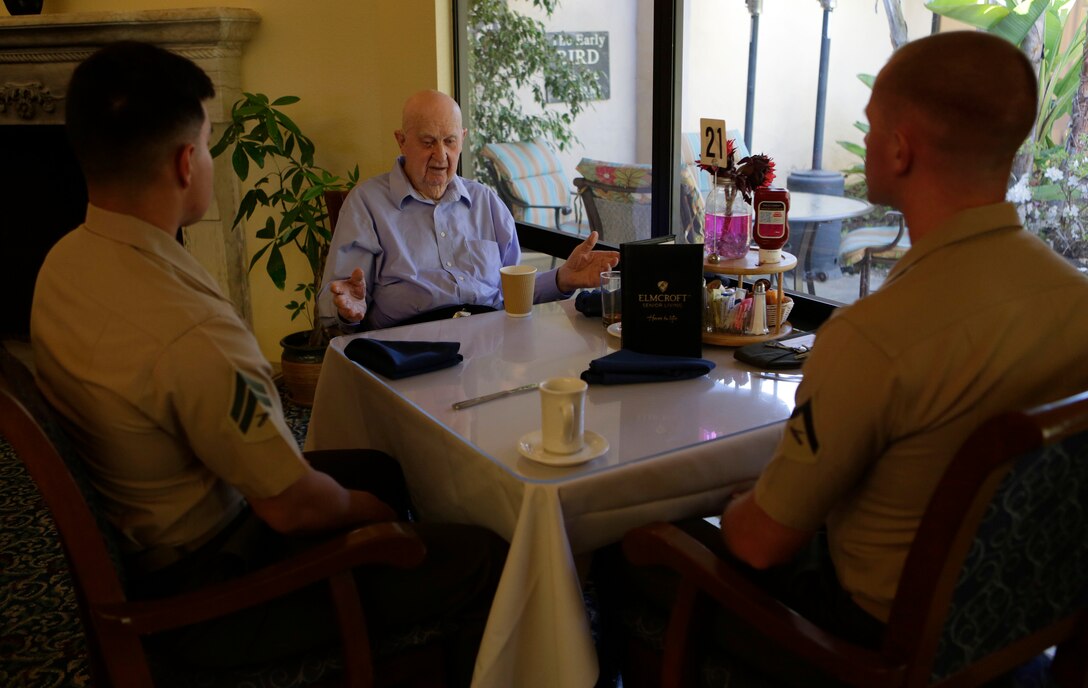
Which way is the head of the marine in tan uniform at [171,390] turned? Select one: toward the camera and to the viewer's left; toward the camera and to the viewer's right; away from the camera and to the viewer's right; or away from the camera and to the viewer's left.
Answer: away from the camera and to the viewer's right

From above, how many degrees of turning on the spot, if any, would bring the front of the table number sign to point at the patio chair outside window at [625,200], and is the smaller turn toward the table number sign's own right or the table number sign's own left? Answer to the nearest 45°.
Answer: approximately 180°

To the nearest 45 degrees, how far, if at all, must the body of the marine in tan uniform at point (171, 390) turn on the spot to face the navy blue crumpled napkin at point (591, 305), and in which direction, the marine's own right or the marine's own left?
0° — they already face it

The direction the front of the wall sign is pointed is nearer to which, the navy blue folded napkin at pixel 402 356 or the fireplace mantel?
the navy blue folded napkin

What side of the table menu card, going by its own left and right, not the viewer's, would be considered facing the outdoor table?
back

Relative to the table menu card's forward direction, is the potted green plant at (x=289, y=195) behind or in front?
behind

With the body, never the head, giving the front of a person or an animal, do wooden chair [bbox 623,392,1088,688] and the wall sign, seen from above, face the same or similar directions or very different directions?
very different directions

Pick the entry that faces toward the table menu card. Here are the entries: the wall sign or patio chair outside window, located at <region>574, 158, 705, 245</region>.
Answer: the wall sign
